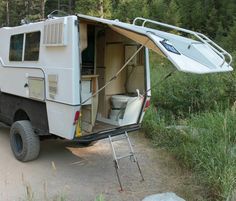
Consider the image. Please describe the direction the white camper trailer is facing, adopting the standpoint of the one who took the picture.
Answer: facing away from the viewer and to the left of the viewer
